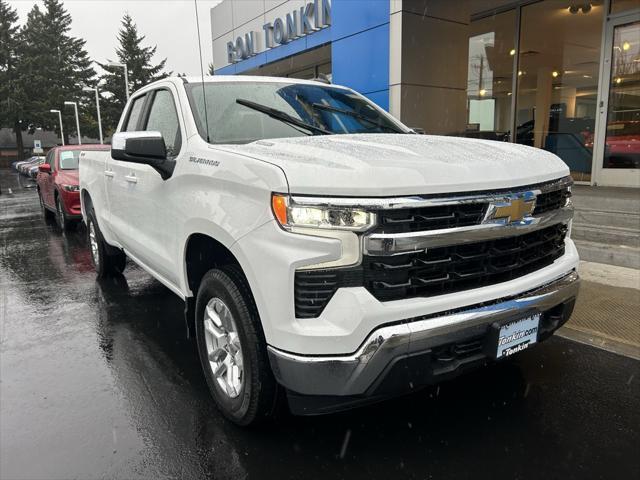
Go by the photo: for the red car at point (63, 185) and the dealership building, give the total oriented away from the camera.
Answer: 0

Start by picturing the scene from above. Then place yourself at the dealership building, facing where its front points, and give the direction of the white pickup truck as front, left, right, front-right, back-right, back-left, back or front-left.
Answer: front-left

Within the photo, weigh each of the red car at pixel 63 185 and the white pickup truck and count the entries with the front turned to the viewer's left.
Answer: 0

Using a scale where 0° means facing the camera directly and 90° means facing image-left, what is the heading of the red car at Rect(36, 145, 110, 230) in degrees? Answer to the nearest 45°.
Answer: approximately 315°

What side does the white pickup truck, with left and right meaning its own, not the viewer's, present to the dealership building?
left

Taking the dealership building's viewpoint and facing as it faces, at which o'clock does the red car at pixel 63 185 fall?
The red car is roughly at 1 o'clock from the dealership building.

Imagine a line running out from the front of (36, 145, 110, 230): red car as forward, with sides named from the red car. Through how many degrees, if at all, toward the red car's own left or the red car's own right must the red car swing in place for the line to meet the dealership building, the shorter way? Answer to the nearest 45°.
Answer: approximately 45° to the red car's own left

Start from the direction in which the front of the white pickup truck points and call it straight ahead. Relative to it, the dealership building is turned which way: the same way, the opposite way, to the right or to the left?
to the right

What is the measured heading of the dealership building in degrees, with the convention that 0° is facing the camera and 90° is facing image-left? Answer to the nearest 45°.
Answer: approximately 45°

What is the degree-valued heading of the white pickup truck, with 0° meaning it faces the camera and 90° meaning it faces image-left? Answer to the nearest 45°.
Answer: approximately 315°
